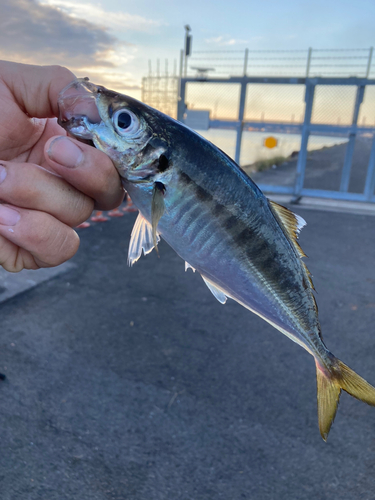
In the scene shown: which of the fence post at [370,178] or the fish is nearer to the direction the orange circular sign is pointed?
the fish

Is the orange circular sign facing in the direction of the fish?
yes

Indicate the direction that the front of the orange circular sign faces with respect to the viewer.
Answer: facing the viewer

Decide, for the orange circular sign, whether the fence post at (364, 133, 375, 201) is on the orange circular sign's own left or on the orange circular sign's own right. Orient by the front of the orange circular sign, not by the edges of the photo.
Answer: on the orange circular sign's own left
